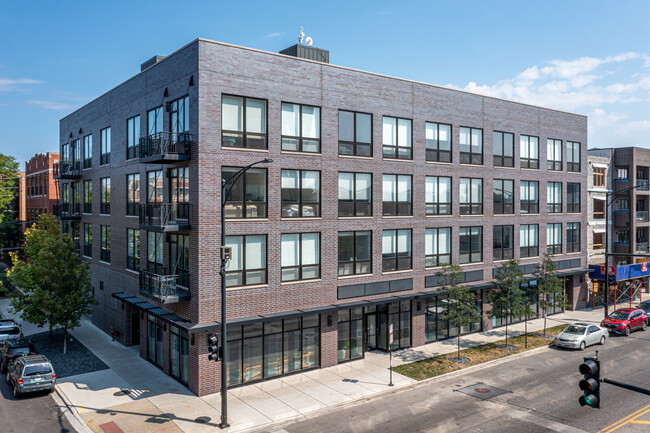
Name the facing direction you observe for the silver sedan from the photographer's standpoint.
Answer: facing the viewer and to the left of the viewer

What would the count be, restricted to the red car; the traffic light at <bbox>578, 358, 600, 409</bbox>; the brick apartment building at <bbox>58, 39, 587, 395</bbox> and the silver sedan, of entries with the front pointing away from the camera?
0

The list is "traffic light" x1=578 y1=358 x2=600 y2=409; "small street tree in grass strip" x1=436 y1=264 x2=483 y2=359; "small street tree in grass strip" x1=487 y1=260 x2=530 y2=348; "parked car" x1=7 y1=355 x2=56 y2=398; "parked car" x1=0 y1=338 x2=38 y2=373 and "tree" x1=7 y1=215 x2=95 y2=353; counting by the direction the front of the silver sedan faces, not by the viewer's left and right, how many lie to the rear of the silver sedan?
0

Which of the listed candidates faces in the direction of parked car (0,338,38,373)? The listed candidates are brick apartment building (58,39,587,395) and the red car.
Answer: the red car

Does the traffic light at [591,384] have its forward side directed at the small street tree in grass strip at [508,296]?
no

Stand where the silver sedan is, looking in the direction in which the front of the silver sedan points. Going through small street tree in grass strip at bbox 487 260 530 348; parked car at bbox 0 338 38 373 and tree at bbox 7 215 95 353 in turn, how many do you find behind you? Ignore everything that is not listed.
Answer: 0

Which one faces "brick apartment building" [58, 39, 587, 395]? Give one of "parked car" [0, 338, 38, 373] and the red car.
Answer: the red car

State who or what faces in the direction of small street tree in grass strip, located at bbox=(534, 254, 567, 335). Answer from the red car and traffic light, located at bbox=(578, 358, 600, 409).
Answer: the red car

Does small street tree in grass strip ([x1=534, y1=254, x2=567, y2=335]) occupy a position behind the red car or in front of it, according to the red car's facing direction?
in front

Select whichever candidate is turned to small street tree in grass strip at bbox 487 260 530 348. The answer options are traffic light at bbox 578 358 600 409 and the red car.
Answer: the red car

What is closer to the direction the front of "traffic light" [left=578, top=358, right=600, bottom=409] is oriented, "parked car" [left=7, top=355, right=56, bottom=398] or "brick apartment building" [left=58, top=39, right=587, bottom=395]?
the parked car

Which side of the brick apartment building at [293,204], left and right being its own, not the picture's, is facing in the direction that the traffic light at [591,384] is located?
front

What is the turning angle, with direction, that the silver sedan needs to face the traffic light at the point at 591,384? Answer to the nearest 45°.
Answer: approximately 45° to its left

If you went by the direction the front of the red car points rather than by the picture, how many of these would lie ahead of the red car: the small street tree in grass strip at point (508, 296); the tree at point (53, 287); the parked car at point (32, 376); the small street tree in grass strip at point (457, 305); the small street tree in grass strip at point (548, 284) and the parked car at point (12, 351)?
6

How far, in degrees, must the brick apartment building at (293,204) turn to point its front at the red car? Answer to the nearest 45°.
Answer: approximately 45° to its left

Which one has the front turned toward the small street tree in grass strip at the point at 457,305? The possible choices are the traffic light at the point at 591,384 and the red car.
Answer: the red car
